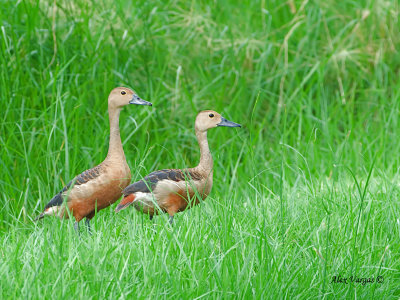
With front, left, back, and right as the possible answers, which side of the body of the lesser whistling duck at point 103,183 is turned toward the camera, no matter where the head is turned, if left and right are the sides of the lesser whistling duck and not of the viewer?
right

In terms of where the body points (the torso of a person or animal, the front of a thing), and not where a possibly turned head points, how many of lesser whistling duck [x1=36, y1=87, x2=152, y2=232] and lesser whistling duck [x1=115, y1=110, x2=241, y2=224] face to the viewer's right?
2

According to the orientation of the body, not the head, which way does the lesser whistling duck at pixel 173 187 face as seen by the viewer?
to the viewer's right
